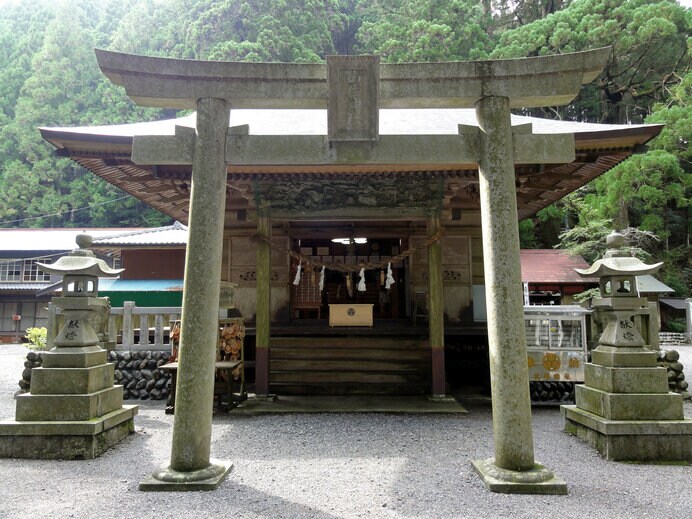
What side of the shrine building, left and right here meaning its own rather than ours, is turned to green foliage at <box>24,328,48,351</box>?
right

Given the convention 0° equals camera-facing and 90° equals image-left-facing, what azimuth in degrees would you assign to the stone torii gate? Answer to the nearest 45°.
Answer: approximately 0°

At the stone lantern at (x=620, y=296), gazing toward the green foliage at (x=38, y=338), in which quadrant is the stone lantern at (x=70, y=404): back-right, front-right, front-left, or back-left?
front-left

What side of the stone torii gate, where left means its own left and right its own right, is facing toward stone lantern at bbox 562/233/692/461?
left

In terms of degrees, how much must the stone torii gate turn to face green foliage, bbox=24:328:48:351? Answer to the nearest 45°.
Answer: approximately 135° to its right

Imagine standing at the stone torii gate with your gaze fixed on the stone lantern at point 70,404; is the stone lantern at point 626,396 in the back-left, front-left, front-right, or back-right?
back-right

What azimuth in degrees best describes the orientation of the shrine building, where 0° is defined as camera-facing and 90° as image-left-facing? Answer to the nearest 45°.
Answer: approximately 0°

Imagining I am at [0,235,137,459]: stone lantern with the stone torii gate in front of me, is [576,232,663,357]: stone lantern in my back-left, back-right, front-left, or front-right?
front-left
